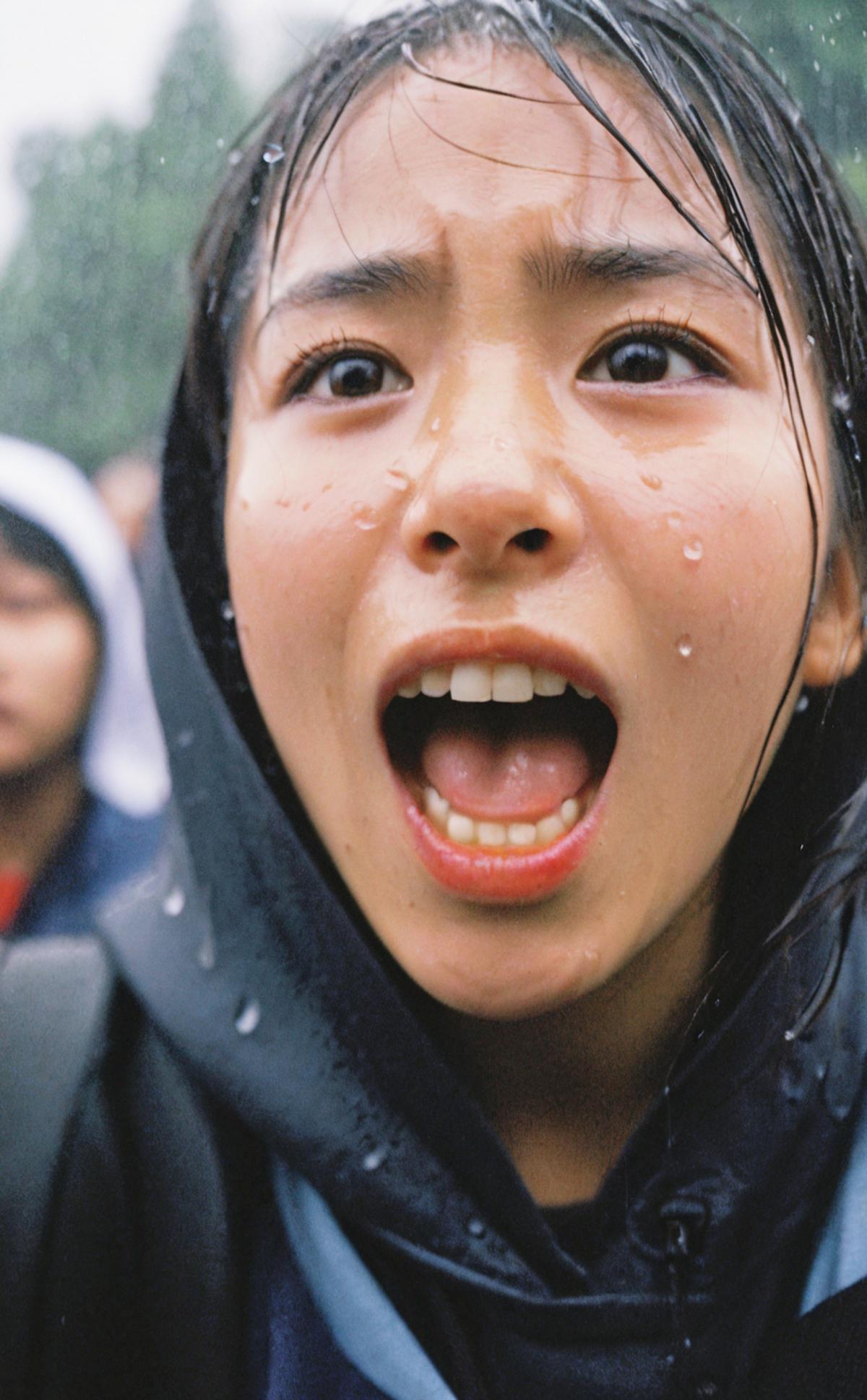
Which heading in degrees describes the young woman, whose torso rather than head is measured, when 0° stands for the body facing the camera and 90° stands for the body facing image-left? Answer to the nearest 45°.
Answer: approximately 0°

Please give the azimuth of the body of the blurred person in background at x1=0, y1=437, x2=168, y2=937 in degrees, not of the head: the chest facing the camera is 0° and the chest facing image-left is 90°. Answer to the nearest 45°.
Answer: approximately 0°

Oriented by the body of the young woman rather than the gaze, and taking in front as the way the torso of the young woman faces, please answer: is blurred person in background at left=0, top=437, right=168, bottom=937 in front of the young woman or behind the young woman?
behind

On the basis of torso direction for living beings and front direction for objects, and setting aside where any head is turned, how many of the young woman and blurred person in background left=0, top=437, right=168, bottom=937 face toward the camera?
2

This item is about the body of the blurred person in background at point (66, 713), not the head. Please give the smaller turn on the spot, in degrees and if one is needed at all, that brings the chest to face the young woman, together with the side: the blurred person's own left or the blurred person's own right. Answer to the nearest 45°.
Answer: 0° — they already face them
